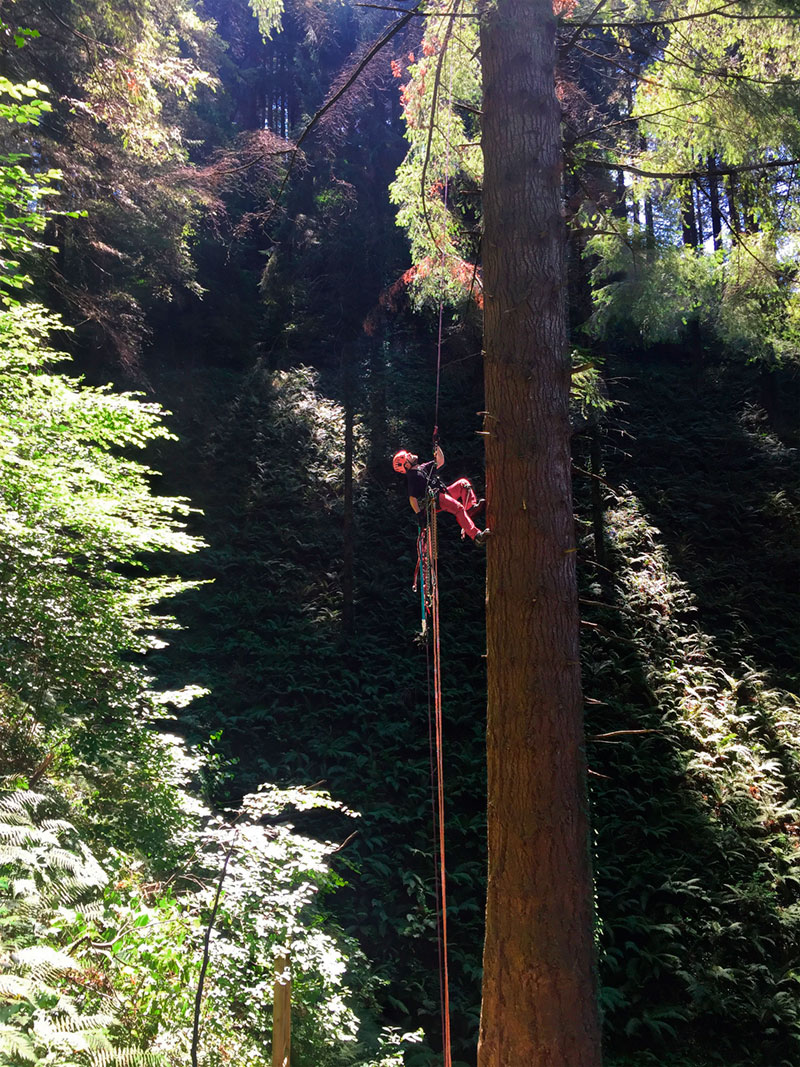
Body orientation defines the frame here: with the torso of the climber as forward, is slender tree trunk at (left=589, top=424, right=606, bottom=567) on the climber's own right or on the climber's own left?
on the climber's own left

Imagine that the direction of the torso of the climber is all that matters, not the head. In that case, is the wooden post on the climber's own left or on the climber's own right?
on the climber's own right

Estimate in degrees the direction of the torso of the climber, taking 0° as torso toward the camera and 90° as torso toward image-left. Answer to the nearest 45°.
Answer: approximately 270°

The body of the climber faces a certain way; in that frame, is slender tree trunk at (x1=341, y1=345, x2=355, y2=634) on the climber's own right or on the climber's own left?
on the climber's own left
